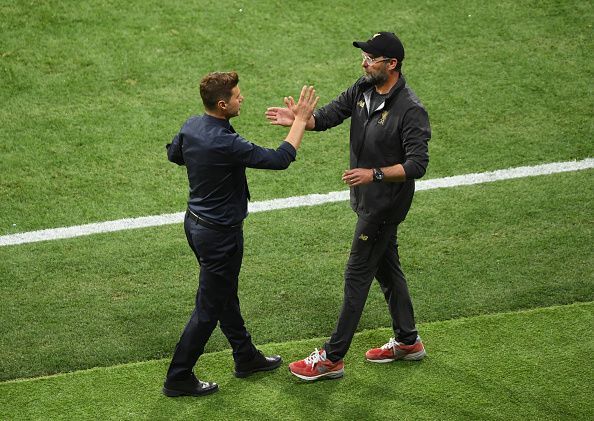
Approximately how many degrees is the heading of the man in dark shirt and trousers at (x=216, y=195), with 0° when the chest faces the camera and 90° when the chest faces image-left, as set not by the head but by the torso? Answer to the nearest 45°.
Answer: approximately 225°

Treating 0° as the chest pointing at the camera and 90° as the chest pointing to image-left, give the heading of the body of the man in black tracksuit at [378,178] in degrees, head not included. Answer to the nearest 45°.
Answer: approximately 45°

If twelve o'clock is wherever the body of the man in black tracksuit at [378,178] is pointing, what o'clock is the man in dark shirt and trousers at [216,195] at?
the man in dark shirt and trousers at [216,195] is roughly at 1 o'clock from the man in black tracksuit at [378,178].

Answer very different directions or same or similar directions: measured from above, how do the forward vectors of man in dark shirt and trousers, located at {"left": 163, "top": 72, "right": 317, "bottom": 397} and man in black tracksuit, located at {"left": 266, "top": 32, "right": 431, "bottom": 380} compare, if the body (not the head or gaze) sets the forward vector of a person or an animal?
very different directions
